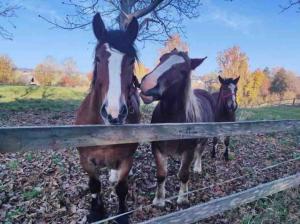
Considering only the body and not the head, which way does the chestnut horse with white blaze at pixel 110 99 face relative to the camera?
toward the camera

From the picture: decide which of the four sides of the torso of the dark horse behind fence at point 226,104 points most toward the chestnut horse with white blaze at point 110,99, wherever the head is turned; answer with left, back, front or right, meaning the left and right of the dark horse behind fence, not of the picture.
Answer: front

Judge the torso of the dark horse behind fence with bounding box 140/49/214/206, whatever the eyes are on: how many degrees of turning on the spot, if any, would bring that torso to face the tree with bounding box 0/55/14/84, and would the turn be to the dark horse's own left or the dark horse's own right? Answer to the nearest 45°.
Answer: approximately 90° to the dark horse's own right

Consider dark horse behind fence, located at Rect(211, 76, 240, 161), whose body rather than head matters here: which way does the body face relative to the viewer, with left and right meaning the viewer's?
facing the viewer

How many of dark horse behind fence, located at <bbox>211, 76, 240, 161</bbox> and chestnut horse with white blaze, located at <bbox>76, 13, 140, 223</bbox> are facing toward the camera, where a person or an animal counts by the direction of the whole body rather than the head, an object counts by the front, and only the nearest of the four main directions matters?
2

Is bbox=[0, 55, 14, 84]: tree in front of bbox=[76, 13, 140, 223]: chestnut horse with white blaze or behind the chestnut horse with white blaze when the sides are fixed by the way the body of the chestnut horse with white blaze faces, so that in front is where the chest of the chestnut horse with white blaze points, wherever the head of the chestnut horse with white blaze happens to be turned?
behind

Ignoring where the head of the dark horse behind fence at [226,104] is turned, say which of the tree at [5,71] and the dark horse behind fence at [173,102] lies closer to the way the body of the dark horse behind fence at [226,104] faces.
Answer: the dark horse behind fence
